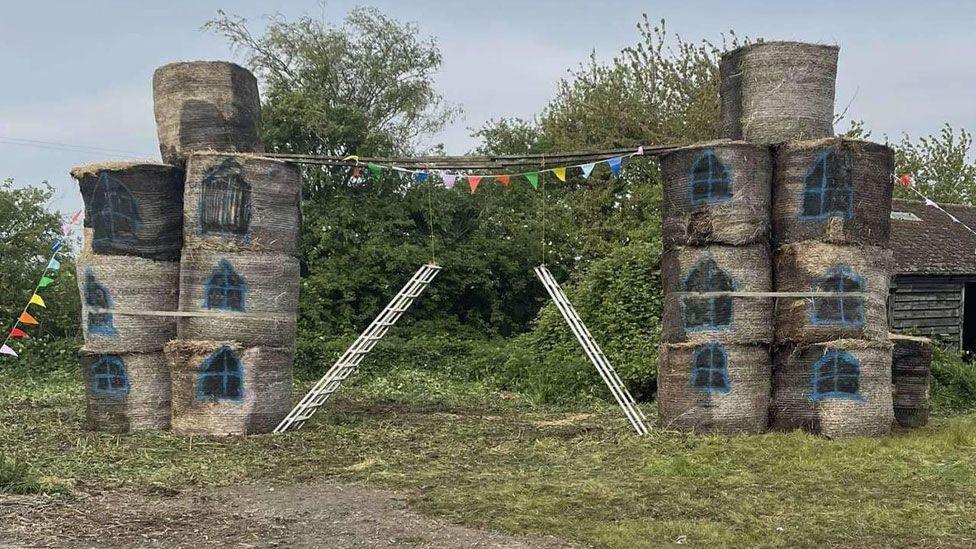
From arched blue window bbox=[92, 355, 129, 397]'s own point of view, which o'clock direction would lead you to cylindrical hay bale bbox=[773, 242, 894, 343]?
The cylindrical hay bale is roughly at 10 o'clock from the arched blue window.

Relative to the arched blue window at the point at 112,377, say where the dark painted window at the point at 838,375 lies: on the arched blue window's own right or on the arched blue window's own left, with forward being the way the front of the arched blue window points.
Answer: on the arched blue window's own left

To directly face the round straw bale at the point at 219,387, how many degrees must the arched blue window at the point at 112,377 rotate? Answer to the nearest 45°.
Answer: approximately 45° to its left

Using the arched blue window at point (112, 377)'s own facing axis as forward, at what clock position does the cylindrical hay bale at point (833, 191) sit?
The cylindrical hay bale is roughly at 10 o'clock from the arched blue window.

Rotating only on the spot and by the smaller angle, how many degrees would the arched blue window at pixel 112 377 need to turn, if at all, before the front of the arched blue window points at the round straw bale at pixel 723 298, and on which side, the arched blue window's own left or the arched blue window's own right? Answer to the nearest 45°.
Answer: approximately 45° to the arched blue window's own left

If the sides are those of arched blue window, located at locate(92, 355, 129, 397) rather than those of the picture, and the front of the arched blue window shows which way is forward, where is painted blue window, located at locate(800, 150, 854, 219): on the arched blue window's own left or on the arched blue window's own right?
on the arched blue window's own left

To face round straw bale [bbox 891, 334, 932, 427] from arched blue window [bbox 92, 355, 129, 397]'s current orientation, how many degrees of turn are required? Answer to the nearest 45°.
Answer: approximately 90° to its left

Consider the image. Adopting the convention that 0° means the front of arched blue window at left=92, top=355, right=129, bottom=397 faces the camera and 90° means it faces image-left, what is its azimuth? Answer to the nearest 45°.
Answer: approximately 0°

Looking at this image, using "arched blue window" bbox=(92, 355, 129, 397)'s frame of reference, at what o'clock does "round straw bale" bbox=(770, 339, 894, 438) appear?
The round straw bale is roughly at 10 o'clock from the arched blue window.
